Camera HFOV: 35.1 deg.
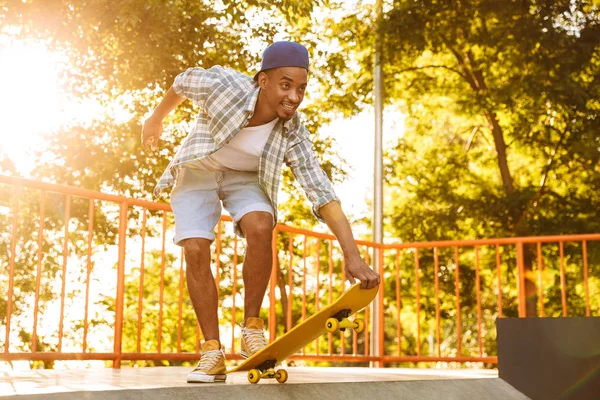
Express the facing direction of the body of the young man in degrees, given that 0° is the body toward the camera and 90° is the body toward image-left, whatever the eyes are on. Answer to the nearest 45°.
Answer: approximately 315°

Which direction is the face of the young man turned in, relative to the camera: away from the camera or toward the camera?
toward the camera
